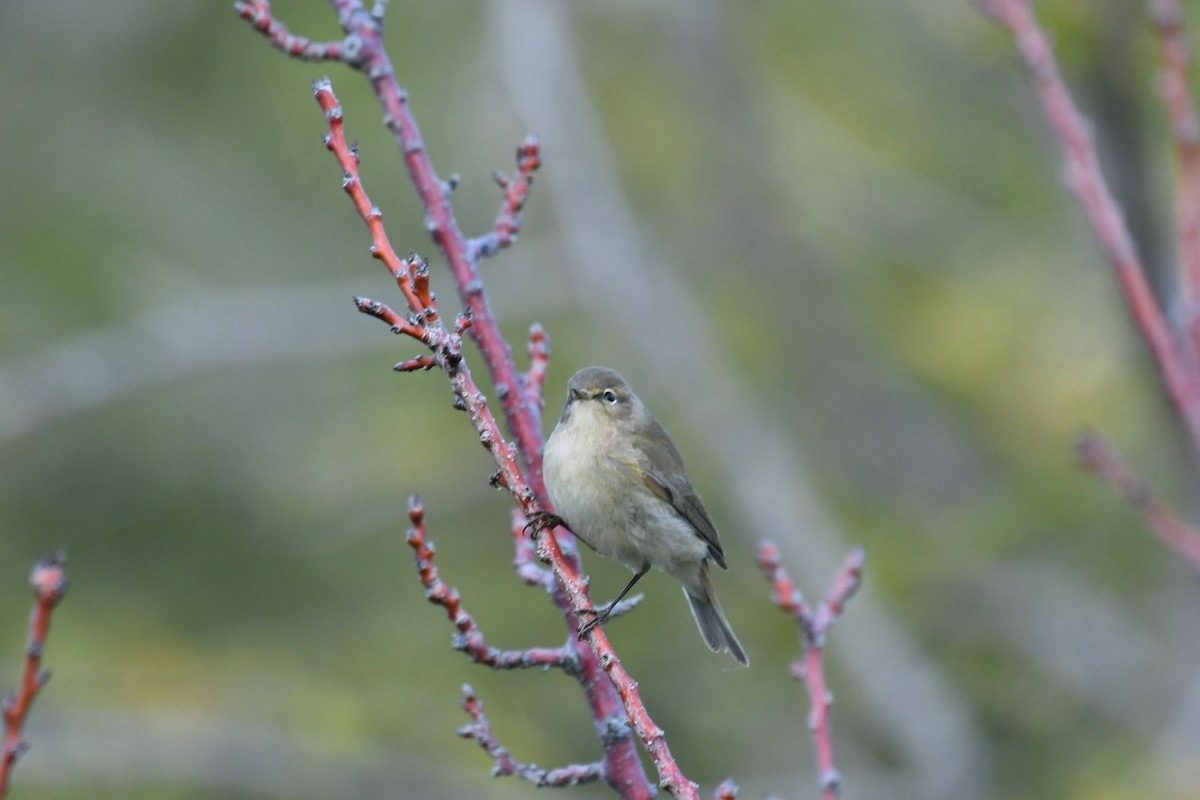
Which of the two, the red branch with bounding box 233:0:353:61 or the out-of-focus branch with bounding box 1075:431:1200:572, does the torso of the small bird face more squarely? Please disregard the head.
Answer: the red branch

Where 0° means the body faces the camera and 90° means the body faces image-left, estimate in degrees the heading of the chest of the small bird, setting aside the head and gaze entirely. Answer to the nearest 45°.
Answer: approximately 45°

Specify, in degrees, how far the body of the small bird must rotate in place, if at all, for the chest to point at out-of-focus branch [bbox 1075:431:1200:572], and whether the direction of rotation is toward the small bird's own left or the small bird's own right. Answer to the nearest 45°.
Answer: approximately 135° to the small bird's own left

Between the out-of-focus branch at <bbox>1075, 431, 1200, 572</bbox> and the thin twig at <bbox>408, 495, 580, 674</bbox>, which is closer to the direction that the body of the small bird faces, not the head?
the thin twig

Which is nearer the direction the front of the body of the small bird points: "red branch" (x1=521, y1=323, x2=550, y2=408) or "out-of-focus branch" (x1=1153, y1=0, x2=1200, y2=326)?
the red branch
